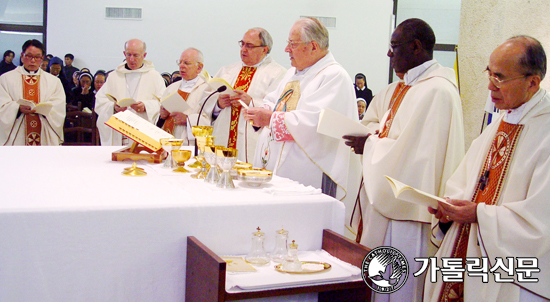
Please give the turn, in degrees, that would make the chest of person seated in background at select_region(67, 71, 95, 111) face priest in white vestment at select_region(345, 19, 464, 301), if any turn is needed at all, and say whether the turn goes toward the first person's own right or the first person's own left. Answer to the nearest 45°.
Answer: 0° — they already face them

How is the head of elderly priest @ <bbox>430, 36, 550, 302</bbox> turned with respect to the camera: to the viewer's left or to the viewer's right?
to the viewer's left

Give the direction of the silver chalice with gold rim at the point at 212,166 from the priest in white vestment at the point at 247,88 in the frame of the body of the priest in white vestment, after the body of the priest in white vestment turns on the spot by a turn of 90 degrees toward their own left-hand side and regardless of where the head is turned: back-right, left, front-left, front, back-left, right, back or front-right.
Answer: front-right

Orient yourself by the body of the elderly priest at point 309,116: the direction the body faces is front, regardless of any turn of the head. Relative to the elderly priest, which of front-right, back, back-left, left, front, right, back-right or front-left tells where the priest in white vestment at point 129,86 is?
right

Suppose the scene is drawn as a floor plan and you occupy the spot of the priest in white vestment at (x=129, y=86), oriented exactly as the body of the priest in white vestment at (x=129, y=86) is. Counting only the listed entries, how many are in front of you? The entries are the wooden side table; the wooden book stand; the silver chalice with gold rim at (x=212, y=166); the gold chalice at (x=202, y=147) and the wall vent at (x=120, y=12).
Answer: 4

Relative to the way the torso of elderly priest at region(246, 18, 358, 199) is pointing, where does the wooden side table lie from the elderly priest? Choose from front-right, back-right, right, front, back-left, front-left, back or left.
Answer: front-left

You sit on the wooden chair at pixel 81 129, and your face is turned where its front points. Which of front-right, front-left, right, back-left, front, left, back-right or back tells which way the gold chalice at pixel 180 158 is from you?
front

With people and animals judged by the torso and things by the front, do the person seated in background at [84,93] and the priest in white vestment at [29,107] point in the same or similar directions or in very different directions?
same or similar directions

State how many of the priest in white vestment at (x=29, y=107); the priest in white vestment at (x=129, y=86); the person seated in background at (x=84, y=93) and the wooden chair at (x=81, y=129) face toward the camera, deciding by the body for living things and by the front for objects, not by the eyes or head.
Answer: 4

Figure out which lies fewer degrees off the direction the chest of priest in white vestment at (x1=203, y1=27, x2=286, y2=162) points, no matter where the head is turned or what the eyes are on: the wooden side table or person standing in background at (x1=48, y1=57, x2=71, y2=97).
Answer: the wooden side table

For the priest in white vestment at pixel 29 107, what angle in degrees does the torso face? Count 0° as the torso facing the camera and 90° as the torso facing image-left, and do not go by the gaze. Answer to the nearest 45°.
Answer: approximately 0°

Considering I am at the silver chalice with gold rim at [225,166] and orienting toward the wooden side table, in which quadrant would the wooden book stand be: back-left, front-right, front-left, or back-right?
back-right

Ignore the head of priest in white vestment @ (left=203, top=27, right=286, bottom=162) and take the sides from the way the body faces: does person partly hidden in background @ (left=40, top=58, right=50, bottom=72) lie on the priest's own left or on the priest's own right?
on the priest's own right

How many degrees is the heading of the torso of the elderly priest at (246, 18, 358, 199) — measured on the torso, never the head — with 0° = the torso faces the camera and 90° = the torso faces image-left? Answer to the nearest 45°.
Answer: approximately 45°

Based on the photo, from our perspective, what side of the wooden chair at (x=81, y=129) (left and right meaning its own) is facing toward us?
front

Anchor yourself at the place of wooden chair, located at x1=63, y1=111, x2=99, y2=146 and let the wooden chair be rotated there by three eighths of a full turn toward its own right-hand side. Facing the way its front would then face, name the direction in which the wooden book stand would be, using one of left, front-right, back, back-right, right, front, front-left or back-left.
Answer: back-left

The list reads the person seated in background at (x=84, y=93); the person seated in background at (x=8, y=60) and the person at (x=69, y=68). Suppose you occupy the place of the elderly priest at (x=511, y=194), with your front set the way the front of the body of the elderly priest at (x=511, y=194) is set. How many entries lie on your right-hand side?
3

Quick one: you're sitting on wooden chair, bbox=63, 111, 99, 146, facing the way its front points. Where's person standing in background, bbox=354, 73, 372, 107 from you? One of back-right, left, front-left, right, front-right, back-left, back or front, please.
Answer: left

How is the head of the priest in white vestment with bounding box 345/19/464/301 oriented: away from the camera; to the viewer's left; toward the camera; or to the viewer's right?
to the viewer's left

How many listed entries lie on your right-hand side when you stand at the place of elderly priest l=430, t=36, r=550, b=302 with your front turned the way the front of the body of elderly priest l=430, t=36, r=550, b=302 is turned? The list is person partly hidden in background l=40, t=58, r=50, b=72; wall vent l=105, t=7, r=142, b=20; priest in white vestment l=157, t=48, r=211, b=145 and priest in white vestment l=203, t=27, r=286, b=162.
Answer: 4
